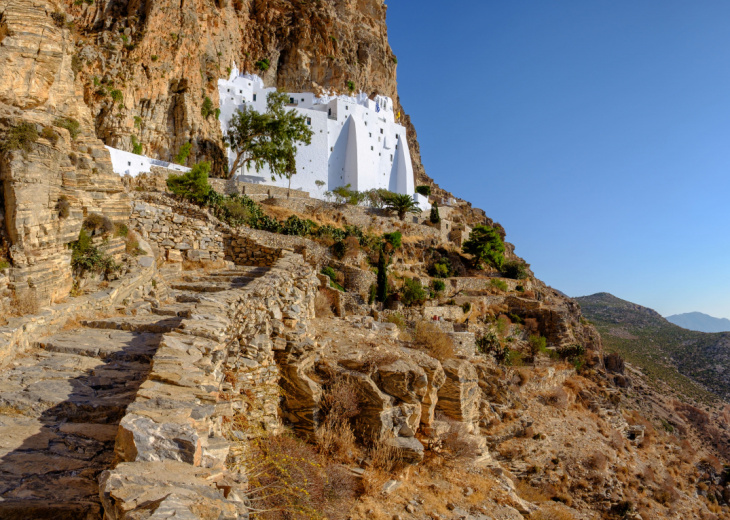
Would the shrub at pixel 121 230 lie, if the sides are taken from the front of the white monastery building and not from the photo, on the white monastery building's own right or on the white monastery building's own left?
on the white monastery building's own right

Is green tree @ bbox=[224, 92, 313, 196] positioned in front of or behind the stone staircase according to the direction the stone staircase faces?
behind

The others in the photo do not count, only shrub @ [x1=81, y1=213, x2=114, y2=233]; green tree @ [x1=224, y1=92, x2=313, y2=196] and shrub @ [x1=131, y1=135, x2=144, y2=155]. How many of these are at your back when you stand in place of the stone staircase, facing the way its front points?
3

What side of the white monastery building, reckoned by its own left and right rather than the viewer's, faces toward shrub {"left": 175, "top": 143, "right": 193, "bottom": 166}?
right

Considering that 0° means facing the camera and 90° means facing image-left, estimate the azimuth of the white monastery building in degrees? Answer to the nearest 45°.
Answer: approximately 315°

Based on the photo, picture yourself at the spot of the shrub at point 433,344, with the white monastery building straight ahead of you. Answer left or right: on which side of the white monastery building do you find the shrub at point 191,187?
left

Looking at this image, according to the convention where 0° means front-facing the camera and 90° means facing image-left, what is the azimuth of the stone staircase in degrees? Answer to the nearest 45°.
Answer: approximately 0°
